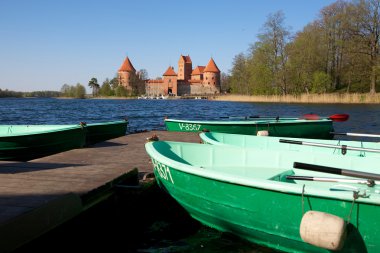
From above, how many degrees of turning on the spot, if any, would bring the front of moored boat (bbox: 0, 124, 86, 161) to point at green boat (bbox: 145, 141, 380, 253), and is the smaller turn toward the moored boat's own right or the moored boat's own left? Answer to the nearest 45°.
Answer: approximately 45° to the moored boat's own right

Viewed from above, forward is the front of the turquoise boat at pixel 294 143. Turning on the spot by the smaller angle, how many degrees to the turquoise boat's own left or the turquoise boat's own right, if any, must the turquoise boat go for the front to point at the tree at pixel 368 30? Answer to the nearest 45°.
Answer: approximately 90° to the turquoise boat's own right

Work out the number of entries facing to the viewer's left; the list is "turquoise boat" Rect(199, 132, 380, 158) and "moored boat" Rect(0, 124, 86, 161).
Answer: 1

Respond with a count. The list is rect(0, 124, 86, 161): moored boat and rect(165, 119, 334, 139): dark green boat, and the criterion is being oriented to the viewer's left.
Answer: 1

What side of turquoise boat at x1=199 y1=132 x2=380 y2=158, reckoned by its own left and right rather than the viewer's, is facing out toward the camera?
left

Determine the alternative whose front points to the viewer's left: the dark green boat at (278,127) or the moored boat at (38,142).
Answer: the dark green boat

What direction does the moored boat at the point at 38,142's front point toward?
to the viewer's right

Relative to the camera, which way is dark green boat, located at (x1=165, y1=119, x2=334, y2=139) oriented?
to the viewer's left

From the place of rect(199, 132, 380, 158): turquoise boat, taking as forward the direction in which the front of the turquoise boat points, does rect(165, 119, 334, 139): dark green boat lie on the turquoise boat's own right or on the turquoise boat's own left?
on the turquoise boat's own right

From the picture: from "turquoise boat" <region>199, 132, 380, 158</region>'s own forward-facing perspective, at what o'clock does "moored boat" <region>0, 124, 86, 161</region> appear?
The moored boat is roughly at 12 o'clock from the turquoise boat.

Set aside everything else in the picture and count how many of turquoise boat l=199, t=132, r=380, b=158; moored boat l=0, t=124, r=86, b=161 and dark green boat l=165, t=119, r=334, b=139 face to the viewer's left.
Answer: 2
